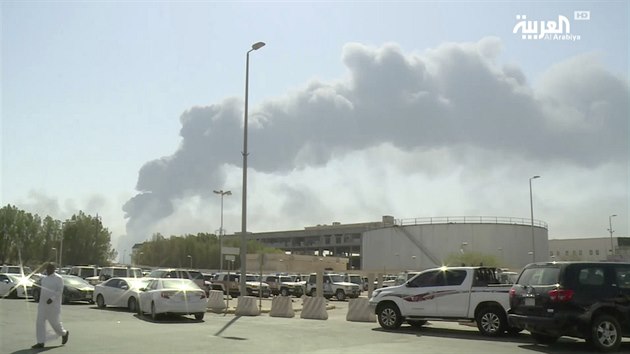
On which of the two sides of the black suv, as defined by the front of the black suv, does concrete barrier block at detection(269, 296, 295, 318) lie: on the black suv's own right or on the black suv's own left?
on the black suv's own left

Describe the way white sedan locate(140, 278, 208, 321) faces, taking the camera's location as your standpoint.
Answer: facing away from the viewer and to the left of the viewer

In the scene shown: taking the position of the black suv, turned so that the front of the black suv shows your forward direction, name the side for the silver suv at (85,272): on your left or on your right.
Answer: on your left

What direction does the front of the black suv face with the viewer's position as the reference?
facing away from the viewer and to the right of the viewer
